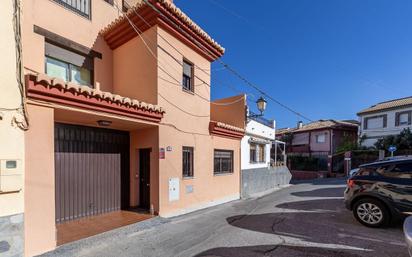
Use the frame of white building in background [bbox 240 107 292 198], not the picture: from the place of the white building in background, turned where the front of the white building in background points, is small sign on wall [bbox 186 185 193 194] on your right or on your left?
on your right

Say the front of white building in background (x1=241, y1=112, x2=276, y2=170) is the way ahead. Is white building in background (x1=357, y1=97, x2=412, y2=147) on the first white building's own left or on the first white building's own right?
on the first white building's own left

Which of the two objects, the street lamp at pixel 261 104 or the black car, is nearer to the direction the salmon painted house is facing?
the black car

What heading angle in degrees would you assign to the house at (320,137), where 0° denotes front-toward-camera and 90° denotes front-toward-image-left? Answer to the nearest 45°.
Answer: approximately 45°

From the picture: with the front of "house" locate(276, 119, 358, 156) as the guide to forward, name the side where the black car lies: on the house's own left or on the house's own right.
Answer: on the house's own left

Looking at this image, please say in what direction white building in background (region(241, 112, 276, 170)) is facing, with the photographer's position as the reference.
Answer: facing the viewer and to the right of the viewer

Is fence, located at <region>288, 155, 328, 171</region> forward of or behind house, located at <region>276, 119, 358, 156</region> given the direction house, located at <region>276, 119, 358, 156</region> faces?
forward

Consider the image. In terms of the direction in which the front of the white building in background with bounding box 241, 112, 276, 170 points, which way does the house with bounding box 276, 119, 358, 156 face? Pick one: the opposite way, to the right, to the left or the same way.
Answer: to the right
